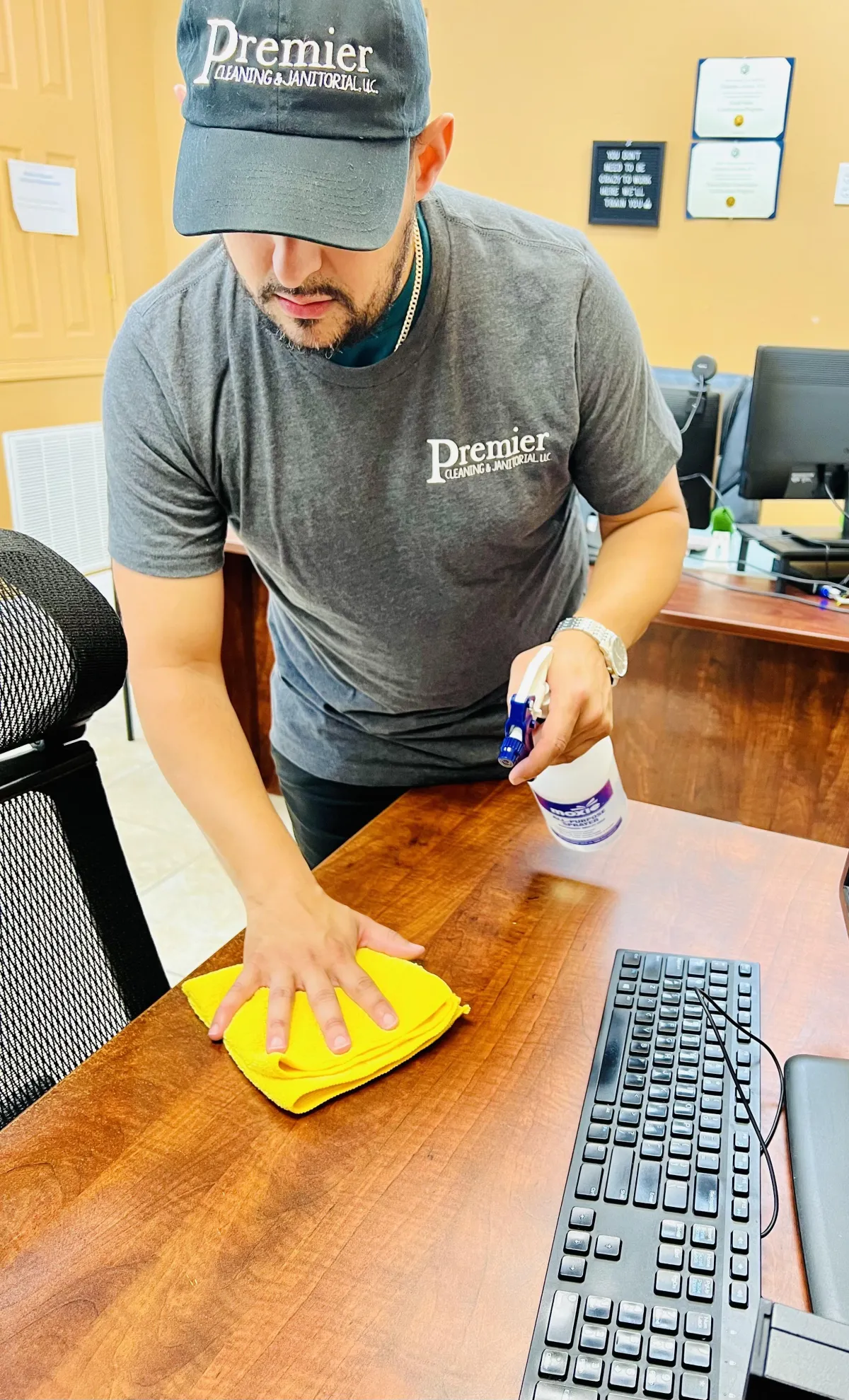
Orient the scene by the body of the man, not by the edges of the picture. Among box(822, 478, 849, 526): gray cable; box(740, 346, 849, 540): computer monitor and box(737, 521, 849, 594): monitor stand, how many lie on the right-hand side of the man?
0

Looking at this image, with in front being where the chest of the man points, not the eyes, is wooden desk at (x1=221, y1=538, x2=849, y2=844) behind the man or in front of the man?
behind

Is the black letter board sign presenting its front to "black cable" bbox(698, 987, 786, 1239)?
yes

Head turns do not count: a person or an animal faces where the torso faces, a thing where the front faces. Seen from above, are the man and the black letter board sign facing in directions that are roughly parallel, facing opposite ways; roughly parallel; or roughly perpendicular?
roughly parallel

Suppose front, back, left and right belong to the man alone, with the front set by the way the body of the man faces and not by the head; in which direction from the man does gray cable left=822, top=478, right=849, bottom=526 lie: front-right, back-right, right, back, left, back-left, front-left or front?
back-left

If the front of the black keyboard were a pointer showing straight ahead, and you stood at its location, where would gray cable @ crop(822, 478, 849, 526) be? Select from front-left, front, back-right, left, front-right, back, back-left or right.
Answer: right

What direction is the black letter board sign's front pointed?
toward the camera

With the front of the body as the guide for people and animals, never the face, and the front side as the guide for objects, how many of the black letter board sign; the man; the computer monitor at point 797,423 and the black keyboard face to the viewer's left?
1

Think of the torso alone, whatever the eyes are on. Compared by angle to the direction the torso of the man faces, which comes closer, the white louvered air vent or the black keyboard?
the black keyboard

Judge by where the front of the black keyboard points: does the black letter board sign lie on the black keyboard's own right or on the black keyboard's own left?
on the black keyboard's own right

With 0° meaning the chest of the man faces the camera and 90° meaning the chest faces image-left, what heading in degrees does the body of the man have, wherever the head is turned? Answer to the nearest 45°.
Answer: approximately 0°

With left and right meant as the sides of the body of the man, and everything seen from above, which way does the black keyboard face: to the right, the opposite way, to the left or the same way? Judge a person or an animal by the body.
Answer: to the right
